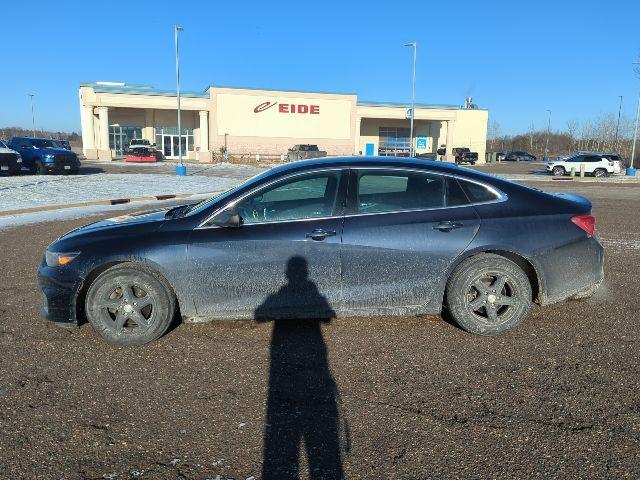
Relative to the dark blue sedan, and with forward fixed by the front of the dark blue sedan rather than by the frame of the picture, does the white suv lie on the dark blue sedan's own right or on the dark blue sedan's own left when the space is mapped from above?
on the dark blue sedan's own right

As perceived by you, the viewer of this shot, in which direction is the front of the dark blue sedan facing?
facing to the left of the viewer

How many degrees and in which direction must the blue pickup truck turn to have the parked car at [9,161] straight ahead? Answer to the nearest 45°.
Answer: approximately 90° to its right

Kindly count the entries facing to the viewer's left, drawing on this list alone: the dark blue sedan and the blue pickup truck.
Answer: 1

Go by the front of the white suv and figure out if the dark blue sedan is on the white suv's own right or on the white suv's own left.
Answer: on the white suv's own left

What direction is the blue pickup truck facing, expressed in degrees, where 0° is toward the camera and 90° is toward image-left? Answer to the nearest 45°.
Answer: approximately 315°

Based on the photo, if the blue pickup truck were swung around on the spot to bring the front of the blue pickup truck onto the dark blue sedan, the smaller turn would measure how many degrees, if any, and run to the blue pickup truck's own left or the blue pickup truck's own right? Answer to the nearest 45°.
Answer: approximately 45° to the blue pickup truck's own right

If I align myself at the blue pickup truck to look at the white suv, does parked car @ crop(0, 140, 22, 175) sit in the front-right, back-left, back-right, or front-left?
back-right

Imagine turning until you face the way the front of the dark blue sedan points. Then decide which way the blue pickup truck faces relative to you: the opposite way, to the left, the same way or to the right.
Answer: the opposite way

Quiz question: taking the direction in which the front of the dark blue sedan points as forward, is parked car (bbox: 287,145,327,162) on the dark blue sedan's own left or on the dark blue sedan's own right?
on the dark blue sedan's own right

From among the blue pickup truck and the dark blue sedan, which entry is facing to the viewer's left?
the dark blue sedan

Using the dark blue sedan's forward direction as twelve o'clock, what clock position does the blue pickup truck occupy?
The blue pickup truck is roughly at 2 o'clock from the dark blue sedan.

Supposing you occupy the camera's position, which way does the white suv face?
facing away from the viewer and to the left of the viewer
